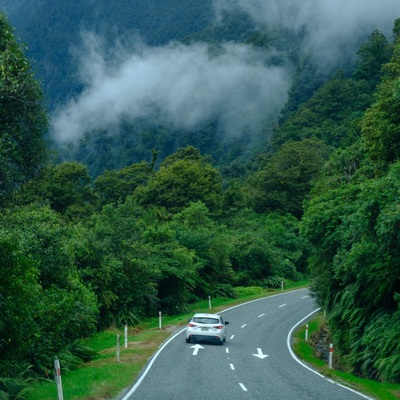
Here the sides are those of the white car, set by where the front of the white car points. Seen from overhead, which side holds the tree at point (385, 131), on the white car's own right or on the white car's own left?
on the white car's own right

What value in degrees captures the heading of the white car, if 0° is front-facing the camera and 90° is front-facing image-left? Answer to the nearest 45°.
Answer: approximately 180°
